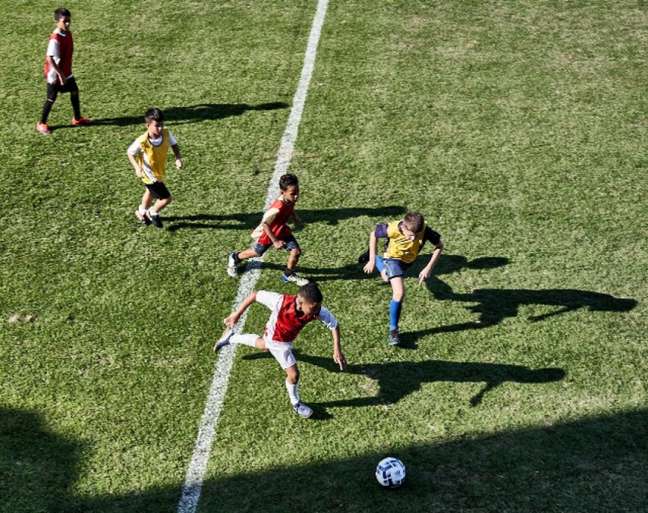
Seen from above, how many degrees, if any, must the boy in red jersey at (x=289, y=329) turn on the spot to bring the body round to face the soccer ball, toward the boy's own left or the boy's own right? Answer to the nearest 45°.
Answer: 0° — they already face it

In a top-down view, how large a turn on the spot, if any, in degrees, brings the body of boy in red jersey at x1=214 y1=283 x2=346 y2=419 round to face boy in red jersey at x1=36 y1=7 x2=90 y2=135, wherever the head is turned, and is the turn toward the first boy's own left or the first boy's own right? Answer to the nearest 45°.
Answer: approximately 180°

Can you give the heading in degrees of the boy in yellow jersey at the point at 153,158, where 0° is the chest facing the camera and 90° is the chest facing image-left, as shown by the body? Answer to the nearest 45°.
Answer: approximately 315°

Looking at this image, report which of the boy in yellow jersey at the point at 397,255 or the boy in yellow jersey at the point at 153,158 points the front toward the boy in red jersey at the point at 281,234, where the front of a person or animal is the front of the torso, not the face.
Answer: the boy in yellow jersey at the point at 153,158

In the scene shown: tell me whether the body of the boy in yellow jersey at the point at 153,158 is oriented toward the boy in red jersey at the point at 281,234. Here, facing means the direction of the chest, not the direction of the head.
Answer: yes

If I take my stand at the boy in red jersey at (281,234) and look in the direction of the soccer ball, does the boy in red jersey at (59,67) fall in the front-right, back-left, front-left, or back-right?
back-right

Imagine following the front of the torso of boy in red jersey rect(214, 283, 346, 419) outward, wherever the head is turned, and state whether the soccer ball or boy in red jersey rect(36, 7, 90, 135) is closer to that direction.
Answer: the soccer ball

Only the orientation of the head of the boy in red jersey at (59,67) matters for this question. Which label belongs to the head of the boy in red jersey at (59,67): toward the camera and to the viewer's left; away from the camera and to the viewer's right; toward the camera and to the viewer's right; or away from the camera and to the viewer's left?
toward the camera and to the viewer's right

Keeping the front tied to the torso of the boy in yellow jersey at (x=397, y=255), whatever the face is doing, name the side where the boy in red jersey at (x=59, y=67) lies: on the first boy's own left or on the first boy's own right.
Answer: on the first boy's own right

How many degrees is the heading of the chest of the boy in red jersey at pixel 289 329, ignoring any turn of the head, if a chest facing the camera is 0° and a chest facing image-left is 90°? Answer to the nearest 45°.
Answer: approximately 315°

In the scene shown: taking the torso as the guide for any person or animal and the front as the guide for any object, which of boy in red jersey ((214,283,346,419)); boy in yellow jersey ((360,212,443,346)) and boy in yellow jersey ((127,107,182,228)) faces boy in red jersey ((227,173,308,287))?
boy in yellow jersey ((127,107,182,228))
